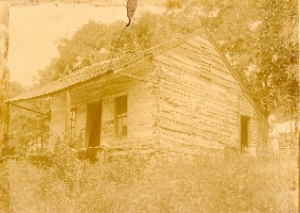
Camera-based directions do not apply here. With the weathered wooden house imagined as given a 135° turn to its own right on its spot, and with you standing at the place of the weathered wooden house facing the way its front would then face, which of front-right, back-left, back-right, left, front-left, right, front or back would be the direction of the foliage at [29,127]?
left

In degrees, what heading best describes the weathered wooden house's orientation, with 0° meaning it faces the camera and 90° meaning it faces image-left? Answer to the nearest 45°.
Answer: approximately 45°
